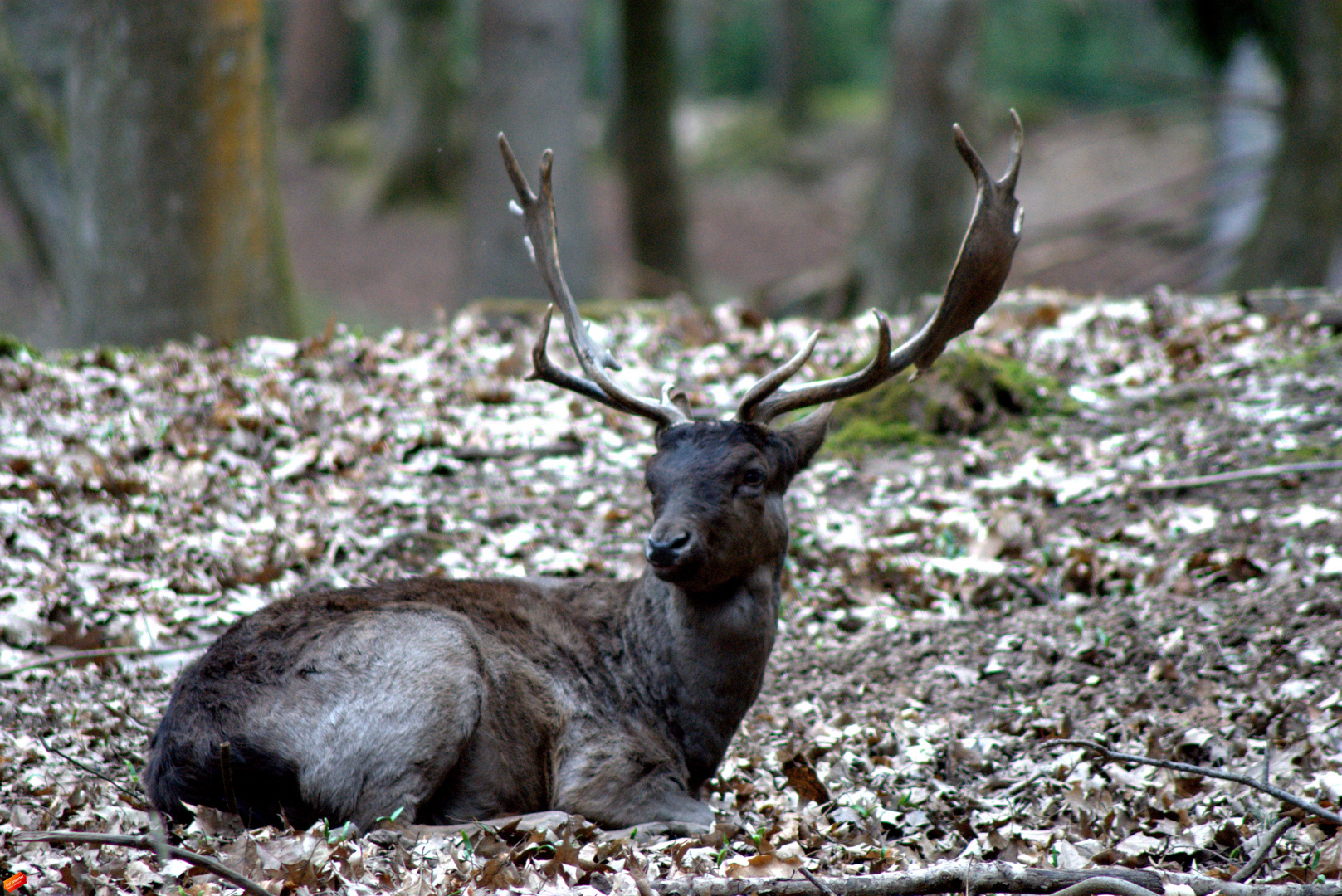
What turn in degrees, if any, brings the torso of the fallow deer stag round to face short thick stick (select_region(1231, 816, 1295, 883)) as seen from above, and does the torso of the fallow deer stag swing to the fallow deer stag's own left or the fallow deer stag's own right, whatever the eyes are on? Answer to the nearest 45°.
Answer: approximately 45° to the fallow deer stag's own right

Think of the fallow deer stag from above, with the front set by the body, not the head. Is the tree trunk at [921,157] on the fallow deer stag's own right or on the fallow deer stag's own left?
on the fallow deer stag's own left

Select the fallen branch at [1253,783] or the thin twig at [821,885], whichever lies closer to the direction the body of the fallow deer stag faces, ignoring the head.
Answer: the fallen branch

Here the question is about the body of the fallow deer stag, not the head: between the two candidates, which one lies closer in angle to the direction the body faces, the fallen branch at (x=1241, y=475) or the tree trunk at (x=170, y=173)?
the fallen branch

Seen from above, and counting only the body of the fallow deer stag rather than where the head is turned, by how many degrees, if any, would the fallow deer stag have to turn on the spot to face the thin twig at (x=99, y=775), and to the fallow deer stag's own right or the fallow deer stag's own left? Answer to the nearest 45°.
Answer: approximately 180°

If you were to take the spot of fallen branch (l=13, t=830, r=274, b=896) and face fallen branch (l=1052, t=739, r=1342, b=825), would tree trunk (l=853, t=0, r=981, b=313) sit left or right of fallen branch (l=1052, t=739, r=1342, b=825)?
left

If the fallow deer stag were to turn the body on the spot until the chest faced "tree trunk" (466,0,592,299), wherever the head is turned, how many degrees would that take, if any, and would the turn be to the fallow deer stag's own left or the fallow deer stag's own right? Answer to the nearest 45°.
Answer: approximately 90° to the fallow deer stag's own left

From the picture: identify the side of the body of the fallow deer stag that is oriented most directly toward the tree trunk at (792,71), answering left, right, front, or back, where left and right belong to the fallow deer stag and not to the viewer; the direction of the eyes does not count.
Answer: left

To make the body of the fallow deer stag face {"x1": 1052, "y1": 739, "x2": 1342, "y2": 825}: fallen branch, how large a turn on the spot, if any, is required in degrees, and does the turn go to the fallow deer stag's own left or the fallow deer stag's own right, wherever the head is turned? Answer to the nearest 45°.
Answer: approximately 45° to the fallow deer stag's own right

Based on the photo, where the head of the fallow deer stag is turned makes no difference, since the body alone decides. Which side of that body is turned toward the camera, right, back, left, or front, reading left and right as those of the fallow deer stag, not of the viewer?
right

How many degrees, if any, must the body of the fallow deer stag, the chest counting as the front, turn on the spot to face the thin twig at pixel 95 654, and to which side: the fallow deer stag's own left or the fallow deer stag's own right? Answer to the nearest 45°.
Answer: approximately 135° to the fallow deer stag's own left
